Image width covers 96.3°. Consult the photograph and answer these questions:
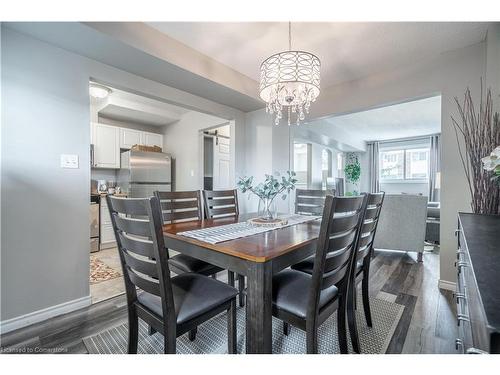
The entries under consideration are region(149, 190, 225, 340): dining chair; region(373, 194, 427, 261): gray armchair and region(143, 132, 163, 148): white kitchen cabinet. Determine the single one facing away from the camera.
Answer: the gray armchair

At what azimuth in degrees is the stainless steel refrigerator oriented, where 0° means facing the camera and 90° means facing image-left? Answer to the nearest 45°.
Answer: approximately 315°

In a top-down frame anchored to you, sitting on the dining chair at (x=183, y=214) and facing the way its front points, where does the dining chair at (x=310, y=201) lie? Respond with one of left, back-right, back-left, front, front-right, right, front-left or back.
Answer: front-left

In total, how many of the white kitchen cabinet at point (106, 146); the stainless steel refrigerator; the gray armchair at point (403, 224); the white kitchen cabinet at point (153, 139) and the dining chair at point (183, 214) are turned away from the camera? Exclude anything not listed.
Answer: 1

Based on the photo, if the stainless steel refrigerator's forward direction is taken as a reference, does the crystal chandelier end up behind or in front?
in front

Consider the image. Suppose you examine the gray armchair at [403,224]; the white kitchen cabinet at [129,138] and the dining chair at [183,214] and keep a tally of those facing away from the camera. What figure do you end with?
1

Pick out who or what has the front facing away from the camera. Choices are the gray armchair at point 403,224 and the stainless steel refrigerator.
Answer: the gray armchair

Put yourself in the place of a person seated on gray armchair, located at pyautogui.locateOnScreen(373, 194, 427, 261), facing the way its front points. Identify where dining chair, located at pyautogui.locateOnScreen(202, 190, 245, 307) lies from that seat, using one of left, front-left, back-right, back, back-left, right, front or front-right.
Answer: back-left

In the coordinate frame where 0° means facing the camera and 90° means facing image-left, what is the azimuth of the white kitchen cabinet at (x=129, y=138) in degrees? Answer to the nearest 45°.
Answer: approximately 315°

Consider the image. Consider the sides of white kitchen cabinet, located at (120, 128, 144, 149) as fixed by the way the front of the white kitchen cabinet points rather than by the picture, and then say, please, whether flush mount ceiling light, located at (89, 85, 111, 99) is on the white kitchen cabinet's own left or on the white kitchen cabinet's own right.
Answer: on the white kitchen cabinet's own right

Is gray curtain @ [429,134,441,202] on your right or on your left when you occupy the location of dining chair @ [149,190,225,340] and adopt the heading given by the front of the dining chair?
on your left

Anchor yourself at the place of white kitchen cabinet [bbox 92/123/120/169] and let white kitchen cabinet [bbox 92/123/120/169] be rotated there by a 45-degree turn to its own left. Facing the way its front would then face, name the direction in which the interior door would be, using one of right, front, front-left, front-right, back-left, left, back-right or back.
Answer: front

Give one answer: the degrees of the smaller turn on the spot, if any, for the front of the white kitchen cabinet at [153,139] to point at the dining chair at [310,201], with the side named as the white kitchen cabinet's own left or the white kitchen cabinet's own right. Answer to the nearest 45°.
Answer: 0° — it already faces it

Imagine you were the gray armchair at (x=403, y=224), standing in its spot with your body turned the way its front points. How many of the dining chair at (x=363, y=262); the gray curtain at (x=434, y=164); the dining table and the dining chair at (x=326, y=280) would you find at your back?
3
